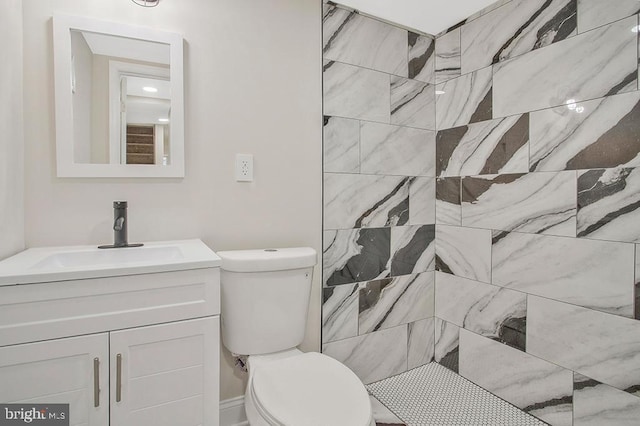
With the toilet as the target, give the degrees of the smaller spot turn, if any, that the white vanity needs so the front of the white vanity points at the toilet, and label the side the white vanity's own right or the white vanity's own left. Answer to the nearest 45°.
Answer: approximately 90° to the white vanity's own left

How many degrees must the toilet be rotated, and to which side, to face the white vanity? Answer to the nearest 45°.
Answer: approximately 90° to its right

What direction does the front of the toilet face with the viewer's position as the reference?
facing the viewer and to the right of the viewer

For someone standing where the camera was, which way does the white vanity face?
facing the viewer

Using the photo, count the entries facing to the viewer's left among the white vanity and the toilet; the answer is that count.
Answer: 0
